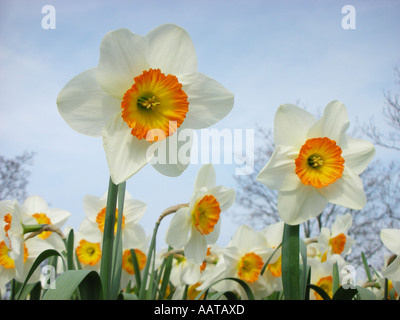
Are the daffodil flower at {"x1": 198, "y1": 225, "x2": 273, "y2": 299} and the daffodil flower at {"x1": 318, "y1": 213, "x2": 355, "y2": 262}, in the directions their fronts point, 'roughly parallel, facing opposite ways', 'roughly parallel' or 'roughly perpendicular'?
roughly parallel

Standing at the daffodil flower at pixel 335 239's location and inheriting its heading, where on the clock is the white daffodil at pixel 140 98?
The white daffodil is roughly at 2 o'clock from the daffodil flower.

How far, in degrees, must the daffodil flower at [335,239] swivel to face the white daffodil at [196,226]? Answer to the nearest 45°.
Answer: approximately 90° to its right

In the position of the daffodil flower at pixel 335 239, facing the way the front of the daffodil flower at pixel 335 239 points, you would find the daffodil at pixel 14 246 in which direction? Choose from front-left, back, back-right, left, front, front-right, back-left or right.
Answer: right

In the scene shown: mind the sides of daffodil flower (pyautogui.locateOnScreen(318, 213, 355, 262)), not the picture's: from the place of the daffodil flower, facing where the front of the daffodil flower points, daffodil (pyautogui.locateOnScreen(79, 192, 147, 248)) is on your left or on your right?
on your right

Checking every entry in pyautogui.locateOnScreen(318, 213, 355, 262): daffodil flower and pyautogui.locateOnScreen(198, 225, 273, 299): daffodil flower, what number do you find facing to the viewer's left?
0

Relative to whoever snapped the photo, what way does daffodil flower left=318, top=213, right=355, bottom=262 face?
facing the viewer and to the right of the viewer
